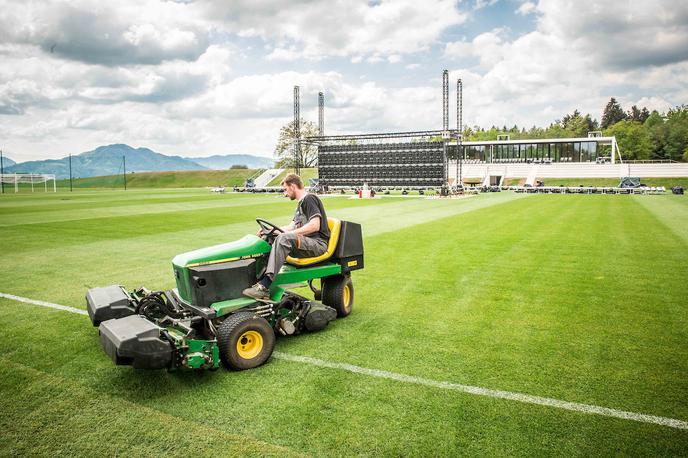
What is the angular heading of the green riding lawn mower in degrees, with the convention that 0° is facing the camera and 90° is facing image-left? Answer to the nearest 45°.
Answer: approximately 45°
